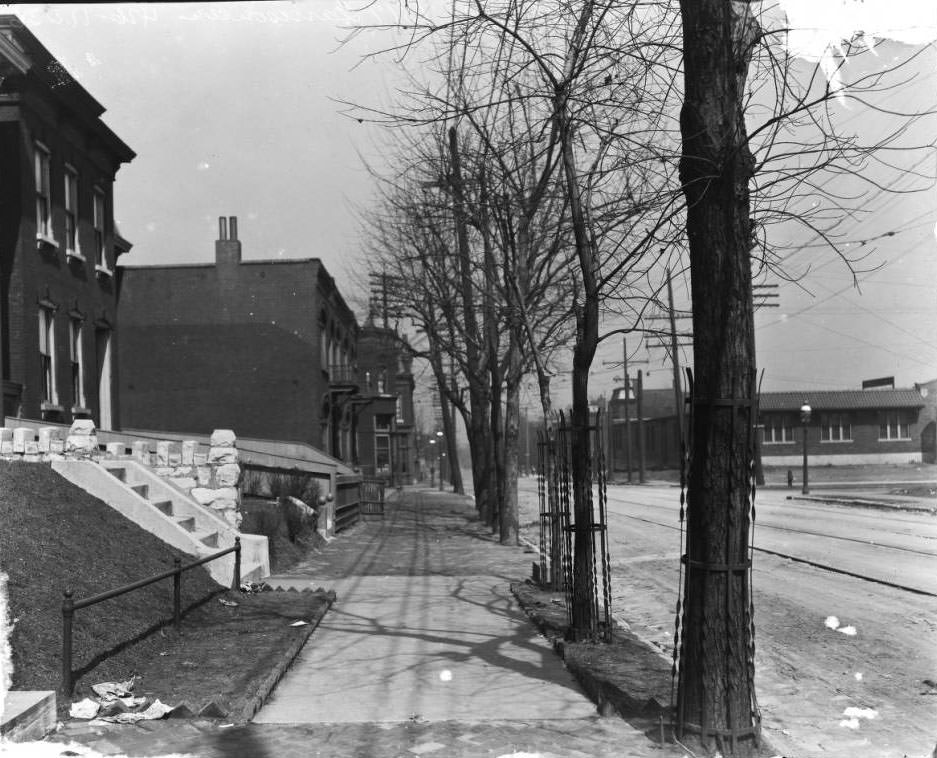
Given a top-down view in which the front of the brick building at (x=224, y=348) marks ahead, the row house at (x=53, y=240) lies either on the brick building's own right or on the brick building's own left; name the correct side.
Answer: on the brick building's own right

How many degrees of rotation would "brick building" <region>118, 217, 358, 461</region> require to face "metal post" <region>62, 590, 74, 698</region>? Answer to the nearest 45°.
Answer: approximately 90° to its right

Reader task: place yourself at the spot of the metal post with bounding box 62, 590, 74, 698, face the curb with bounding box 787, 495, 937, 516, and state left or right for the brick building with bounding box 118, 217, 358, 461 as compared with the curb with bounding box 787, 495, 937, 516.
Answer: left

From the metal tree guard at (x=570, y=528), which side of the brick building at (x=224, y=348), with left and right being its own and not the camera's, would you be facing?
right

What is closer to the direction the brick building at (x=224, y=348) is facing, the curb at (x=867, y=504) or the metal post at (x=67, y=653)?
the curb

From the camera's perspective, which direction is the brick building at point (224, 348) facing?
to the viewer's right

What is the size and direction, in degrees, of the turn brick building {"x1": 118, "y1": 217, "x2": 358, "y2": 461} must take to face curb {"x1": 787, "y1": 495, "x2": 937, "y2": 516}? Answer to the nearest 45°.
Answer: approximately 45° to its right

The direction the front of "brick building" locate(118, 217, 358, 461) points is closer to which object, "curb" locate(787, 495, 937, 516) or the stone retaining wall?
the curb

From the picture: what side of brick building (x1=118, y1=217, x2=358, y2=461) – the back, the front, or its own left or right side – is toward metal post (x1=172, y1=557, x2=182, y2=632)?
right

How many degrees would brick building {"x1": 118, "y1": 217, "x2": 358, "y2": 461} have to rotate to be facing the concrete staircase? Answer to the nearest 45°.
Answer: approximately 90° to its right
